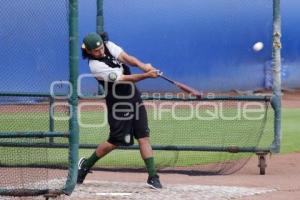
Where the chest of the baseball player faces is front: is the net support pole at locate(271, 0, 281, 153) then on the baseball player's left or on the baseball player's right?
on the baseball player's left

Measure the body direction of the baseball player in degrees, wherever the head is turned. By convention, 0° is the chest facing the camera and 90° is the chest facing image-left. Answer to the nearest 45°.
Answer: approximately 315°

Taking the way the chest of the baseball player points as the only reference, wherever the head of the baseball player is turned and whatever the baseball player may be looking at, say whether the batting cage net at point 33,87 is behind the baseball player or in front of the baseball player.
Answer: behind

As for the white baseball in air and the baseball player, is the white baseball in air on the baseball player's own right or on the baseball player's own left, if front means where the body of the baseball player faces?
on the baseball player's own left
